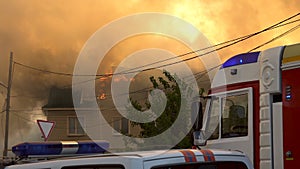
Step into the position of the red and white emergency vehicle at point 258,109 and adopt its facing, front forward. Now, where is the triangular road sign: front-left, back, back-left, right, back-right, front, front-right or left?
front-right

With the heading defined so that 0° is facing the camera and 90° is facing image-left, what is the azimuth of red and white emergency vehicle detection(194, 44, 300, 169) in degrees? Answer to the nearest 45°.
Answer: approximately 90°

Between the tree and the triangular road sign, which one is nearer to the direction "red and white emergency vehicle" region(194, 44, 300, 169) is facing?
the triangular road sign

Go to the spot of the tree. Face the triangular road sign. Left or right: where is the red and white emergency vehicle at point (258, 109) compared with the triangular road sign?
left

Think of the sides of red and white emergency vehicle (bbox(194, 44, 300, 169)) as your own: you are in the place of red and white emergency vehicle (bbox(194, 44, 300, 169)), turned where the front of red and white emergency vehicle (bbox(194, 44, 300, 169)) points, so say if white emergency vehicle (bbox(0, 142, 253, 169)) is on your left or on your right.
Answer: on your left

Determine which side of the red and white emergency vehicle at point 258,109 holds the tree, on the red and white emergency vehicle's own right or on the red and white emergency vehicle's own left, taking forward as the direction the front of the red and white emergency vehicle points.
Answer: on the red and white emergency vehicle's own right
